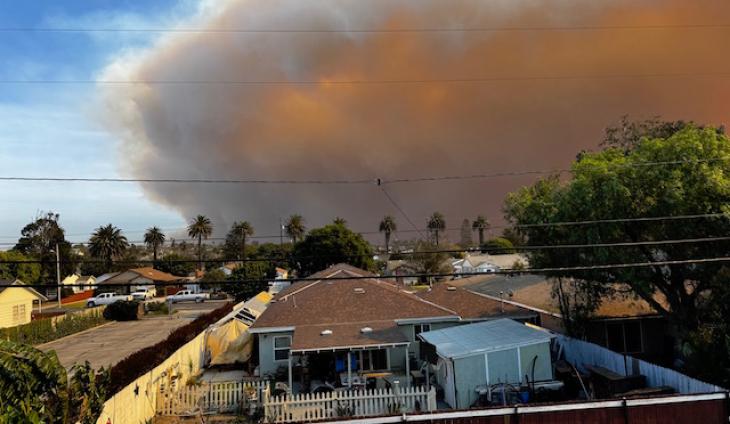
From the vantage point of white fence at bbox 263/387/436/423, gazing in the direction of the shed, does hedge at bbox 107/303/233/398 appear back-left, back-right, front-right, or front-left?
back-left

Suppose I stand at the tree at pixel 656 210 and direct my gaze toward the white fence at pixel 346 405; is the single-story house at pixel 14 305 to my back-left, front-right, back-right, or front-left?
front-right

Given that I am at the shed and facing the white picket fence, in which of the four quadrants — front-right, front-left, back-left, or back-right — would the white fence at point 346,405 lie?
front-left

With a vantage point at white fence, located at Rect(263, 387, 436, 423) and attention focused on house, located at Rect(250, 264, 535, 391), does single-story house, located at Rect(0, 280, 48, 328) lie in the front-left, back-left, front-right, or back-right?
front-left

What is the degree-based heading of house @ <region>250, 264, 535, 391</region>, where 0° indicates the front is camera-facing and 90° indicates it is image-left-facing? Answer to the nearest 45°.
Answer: approximately 180°

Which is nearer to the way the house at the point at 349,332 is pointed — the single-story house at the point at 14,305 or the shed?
the single-story house

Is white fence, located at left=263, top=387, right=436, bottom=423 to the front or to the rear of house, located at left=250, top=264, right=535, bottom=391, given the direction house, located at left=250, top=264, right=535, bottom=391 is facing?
to the rear

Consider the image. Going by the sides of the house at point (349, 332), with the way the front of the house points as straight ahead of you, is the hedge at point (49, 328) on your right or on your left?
on your left
